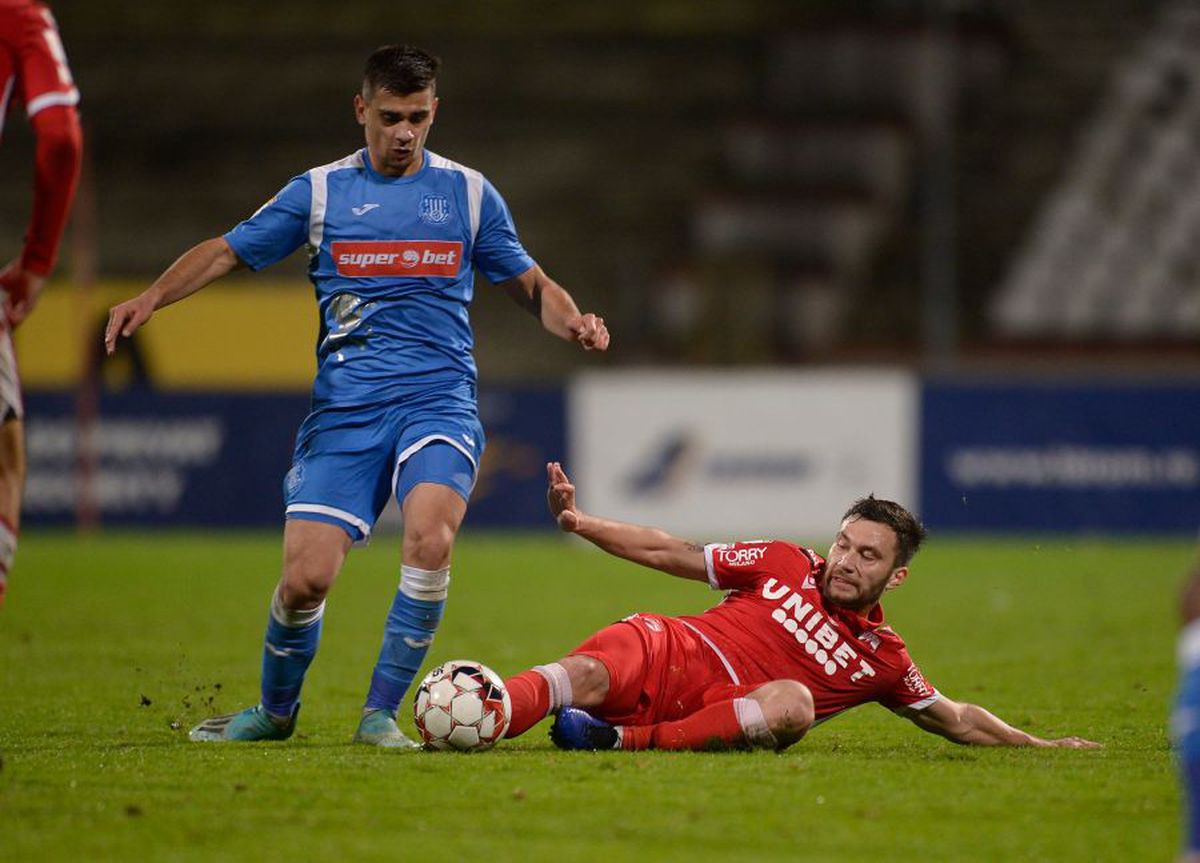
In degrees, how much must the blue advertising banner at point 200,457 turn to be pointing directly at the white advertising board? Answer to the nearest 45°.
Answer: approximately 90° to its left

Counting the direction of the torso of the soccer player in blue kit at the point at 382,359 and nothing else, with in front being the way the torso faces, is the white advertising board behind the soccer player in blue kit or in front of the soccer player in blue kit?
behind

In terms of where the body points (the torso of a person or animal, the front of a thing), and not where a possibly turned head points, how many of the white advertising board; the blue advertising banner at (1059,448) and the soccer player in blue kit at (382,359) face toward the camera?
3

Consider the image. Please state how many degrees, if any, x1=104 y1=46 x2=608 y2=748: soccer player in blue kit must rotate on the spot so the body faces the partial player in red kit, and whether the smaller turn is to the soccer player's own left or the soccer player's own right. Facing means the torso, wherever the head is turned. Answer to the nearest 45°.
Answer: approximately 45° to the soccer player's own right

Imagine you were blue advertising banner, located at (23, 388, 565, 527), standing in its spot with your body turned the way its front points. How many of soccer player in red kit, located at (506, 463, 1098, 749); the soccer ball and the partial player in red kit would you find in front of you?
3

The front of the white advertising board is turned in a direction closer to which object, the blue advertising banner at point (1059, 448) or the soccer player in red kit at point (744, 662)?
the soccer player in red kit

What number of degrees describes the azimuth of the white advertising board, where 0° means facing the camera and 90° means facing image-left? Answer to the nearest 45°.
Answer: approximately 0°

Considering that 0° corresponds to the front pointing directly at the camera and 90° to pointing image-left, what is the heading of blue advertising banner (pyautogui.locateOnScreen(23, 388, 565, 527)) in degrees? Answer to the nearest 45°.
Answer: approximately 0°

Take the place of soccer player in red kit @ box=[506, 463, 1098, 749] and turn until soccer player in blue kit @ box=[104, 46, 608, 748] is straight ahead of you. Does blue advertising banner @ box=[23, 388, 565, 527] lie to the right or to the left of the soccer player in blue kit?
right

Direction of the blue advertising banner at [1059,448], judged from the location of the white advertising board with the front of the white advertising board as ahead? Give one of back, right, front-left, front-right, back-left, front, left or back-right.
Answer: left

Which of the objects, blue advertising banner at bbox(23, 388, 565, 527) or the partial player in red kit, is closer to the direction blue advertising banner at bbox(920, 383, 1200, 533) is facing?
the partial player in red kit
